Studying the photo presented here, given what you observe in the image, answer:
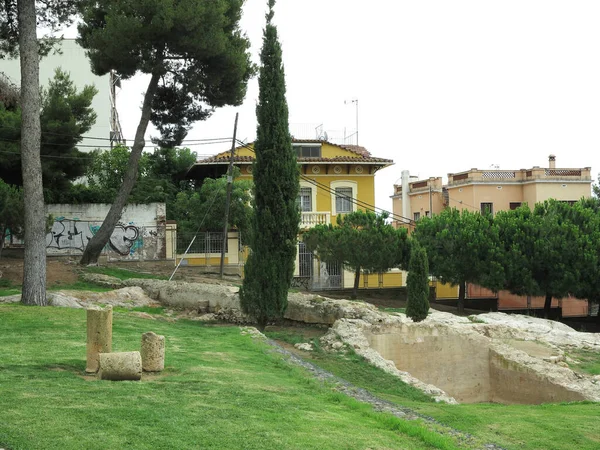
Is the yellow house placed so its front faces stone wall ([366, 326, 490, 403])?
yes

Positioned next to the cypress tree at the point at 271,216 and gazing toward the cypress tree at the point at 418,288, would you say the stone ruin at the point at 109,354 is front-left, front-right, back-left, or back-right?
back-right

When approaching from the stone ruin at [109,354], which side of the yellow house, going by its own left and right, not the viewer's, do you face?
front

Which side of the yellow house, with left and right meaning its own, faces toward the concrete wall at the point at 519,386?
front

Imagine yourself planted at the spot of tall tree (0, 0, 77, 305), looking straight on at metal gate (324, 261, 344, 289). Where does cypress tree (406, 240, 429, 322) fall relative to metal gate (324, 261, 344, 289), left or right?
right

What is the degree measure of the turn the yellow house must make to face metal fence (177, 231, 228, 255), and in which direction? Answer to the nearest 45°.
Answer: approximately 45° to its right

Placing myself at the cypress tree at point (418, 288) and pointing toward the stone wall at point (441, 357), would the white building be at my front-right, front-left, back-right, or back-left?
back-right

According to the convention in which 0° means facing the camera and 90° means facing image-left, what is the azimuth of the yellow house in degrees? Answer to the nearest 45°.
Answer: approximately 0°

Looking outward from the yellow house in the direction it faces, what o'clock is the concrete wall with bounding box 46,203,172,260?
The concrete wall is roughly at 2 o'clock from the yellow house.

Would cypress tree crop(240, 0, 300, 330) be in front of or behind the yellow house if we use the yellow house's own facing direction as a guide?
in front
